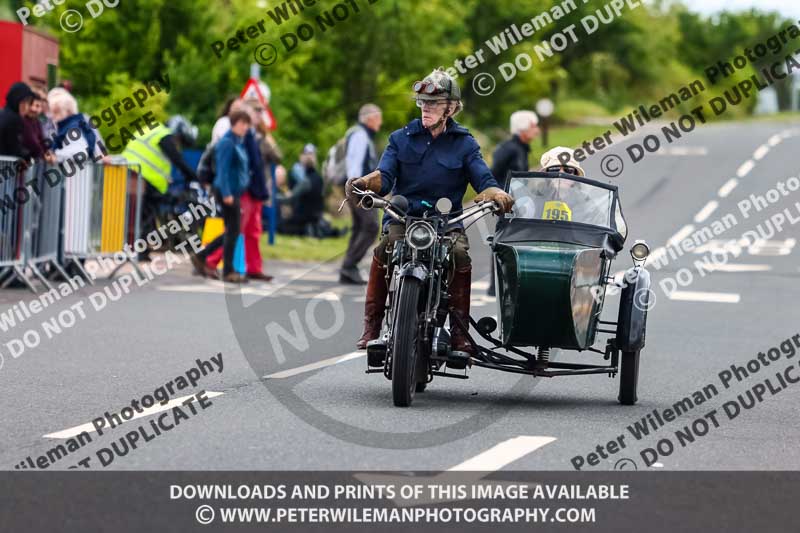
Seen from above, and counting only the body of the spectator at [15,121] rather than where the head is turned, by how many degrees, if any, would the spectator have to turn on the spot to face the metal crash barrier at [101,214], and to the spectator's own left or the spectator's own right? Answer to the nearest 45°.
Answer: approximately 45° to the spectator's own left

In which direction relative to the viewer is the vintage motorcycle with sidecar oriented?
toward the camera

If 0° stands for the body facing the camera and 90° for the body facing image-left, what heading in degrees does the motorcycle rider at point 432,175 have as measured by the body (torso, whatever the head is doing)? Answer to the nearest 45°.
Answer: approximately 0°
